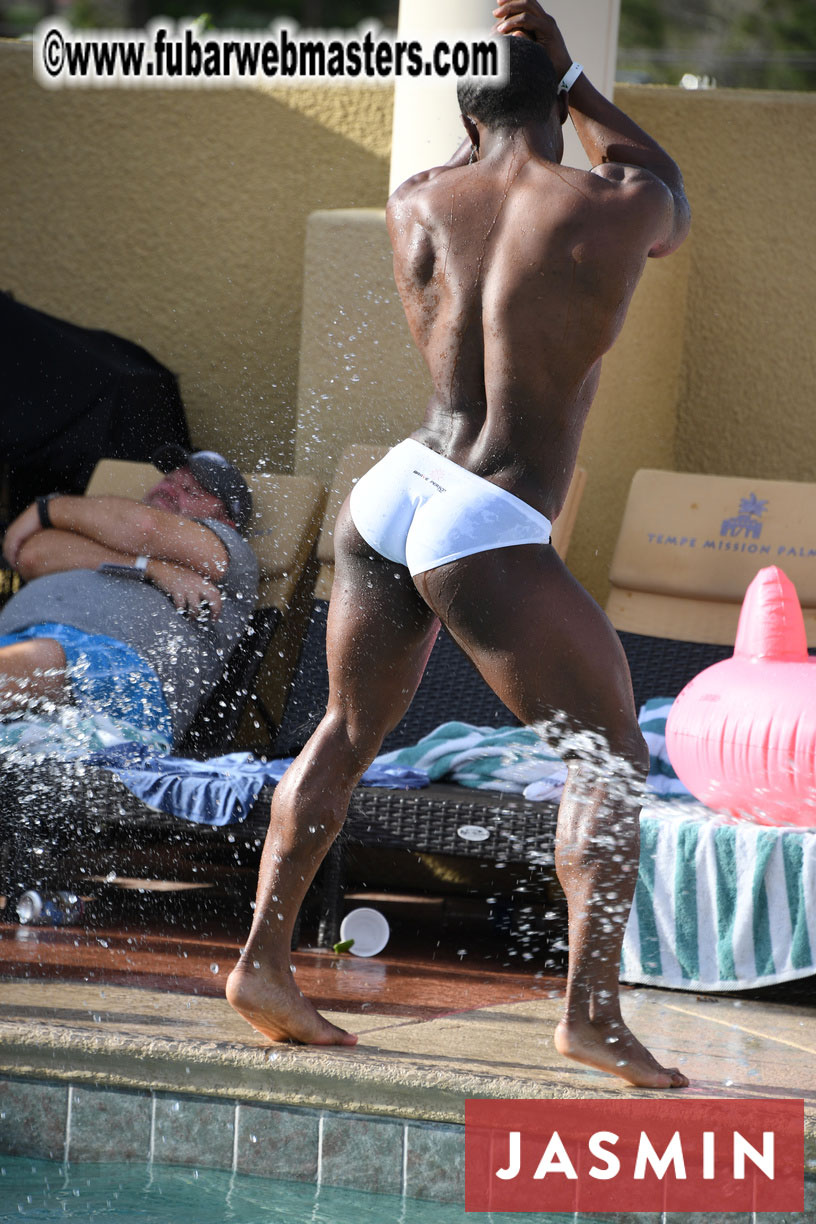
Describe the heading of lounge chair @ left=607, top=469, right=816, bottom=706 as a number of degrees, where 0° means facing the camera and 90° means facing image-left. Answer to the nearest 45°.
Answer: approximately 0°

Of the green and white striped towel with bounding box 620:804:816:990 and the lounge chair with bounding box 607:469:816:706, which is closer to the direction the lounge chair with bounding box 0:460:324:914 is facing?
the green and white striped towel

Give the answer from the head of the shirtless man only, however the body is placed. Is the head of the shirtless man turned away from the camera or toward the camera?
away from the camera

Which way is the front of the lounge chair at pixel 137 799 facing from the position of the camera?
facing the viewer and to the left of the viewer

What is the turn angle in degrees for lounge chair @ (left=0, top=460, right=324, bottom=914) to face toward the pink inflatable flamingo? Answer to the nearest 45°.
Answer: approximately 90° to its left
